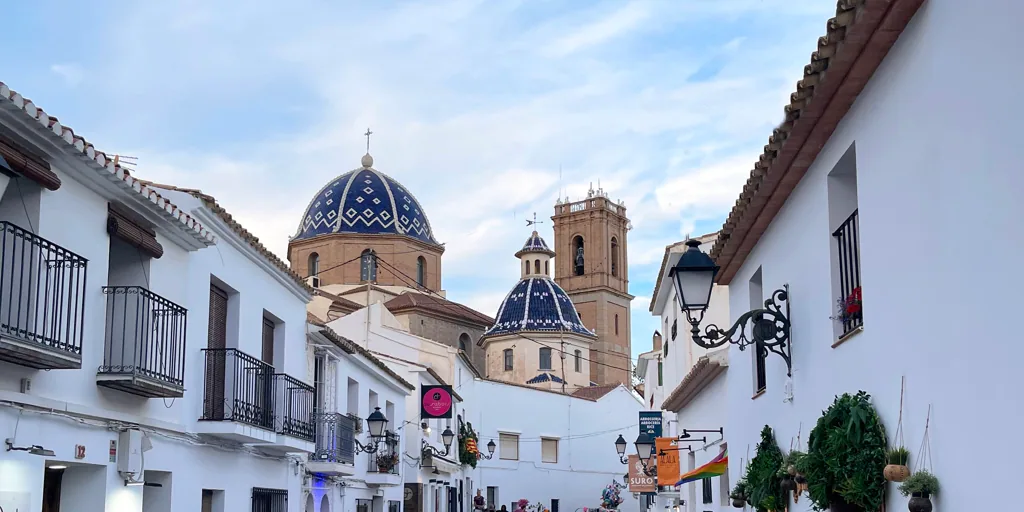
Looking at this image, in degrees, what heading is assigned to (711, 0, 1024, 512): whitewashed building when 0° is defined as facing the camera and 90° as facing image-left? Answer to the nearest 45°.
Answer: approximately 45°

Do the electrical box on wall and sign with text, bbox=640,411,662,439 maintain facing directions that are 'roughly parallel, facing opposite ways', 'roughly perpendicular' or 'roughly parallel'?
roughly perpendicular

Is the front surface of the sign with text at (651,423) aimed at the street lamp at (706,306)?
yes

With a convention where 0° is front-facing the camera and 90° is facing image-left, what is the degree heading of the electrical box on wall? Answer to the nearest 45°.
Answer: approximately 315°

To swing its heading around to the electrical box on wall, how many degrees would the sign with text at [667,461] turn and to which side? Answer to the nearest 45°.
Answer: approximately 45° to its right

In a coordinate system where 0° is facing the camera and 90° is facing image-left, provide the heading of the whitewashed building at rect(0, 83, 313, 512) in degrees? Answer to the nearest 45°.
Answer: approximately 315°

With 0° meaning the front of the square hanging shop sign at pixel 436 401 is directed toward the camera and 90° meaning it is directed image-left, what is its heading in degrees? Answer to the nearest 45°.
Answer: approximately 0°

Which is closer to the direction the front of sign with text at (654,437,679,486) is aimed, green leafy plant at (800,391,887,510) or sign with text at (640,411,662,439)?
the green leafy plant

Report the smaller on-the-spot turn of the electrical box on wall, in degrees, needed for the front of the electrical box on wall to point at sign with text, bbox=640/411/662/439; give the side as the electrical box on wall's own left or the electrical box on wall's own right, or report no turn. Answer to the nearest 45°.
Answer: approximately 90° to the electrical box on wall's own left
